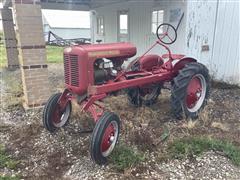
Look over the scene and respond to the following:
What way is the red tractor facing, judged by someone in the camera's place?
facing the viewer and to the left of the viewer
